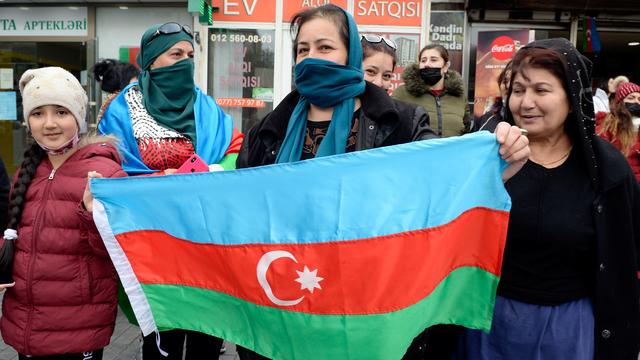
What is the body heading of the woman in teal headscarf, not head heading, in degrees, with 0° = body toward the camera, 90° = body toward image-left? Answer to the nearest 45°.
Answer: approximately 0°

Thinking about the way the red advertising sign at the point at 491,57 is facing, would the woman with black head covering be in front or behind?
in front

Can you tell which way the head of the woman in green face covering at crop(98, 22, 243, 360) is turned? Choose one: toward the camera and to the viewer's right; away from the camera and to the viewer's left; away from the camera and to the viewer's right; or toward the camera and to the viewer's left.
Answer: toward the camera and to the viewer's right

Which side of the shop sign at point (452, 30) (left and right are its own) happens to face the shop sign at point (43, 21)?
right

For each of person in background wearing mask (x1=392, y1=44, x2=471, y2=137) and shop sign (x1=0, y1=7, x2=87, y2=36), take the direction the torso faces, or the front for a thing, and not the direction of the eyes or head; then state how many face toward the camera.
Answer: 2

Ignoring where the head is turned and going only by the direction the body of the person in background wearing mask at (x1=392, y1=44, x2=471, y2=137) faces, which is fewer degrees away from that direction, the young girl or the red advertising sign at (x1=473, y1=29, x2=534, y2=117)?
the young girl

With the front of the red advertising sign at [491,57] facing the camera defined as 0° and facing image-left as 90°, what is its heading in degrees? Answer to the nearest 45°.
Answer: approximately 0°

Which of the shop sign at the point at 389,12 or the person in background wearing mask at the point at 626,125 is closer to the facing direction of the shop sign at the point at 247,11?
the person in background wearing mask
